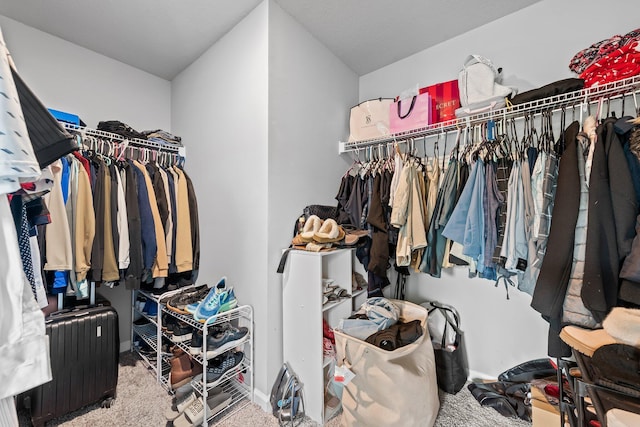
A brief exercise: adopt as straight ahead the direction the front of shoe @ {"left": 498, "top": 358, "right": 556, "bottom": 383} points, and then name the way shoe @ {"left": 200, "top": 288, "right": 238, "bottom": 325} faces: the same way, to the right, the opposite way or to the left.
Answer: to the left

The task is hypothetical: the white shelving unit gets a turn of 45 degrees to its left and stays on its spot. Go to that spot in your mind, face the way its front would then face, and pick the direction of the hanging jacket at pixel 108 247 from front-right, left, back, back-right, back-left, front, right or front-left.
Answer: back

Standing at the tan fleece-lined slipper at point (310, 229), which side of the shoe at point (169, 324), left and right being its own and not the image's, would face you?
front

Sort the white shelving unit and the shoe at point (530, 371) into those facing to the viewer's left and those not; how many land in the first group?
1
